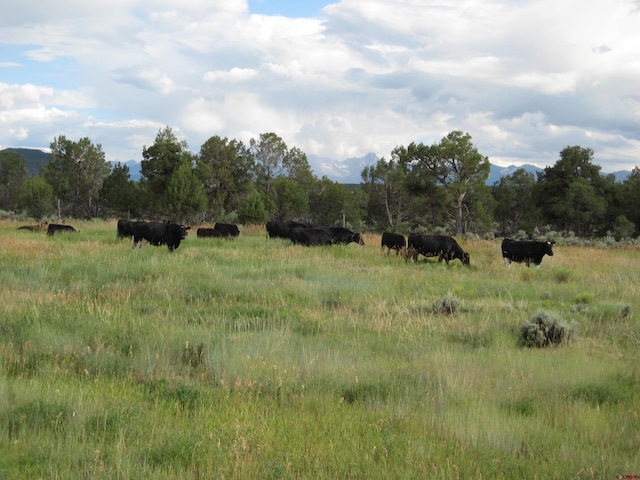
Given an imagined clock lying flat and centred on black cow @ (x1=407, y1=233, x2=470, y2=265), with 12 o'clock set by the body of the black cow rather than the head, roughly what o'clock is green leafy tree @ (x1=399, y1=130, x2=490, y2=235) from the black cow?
The green leafy tree is roughly at 9 o'clock from the black cow.

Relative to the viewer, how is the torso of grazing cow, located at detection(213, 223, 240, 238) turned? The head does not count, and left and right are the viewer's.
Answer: facing to the right of the viewer

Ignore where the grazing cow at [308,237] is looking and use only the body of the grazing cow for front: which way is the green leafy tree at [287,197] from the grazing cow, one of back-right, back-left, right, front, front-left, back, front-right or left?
left

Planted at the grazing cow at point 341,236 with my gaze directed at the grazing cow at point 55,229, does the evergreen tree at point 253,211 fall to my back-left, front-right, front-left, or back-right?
front-right

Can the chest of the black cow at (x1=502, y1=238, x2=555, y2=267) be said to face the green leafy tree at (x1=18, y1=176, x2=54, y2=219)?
no

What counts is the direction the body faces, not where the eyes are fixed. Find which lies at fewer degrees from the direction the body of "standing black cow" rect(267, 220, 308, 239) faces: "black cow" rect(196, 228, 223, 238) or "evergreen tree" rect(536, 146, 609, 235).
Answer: the evergreen tree

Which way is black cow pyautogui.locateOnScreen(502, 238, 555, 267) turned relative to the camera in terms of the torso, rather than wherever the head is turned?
to the viewer's right

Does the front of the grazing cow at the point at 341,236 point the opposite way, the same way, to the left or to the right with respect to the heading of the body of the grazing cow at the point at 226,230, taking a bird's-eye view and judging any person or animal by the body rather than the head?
the same way

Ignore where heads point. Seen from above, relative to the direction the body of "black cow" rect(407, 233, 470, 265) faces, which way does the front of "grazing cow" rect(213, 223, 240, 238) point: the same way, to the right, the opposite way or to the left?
the same way

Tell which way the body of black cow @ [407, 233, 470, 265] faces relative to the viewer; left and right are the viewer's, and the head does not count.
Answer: facing to the right of the viewer

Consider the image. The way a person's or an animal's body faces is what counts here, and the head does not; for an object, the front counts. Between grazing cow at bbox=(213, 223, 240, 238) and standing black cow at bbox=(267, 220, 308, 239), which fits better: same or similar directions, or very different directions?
same or similar directions

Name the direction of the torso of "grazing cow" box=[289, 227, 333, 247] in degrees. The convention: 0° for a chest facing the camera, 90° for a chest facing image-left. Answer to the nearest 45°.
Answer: approximately 270°
